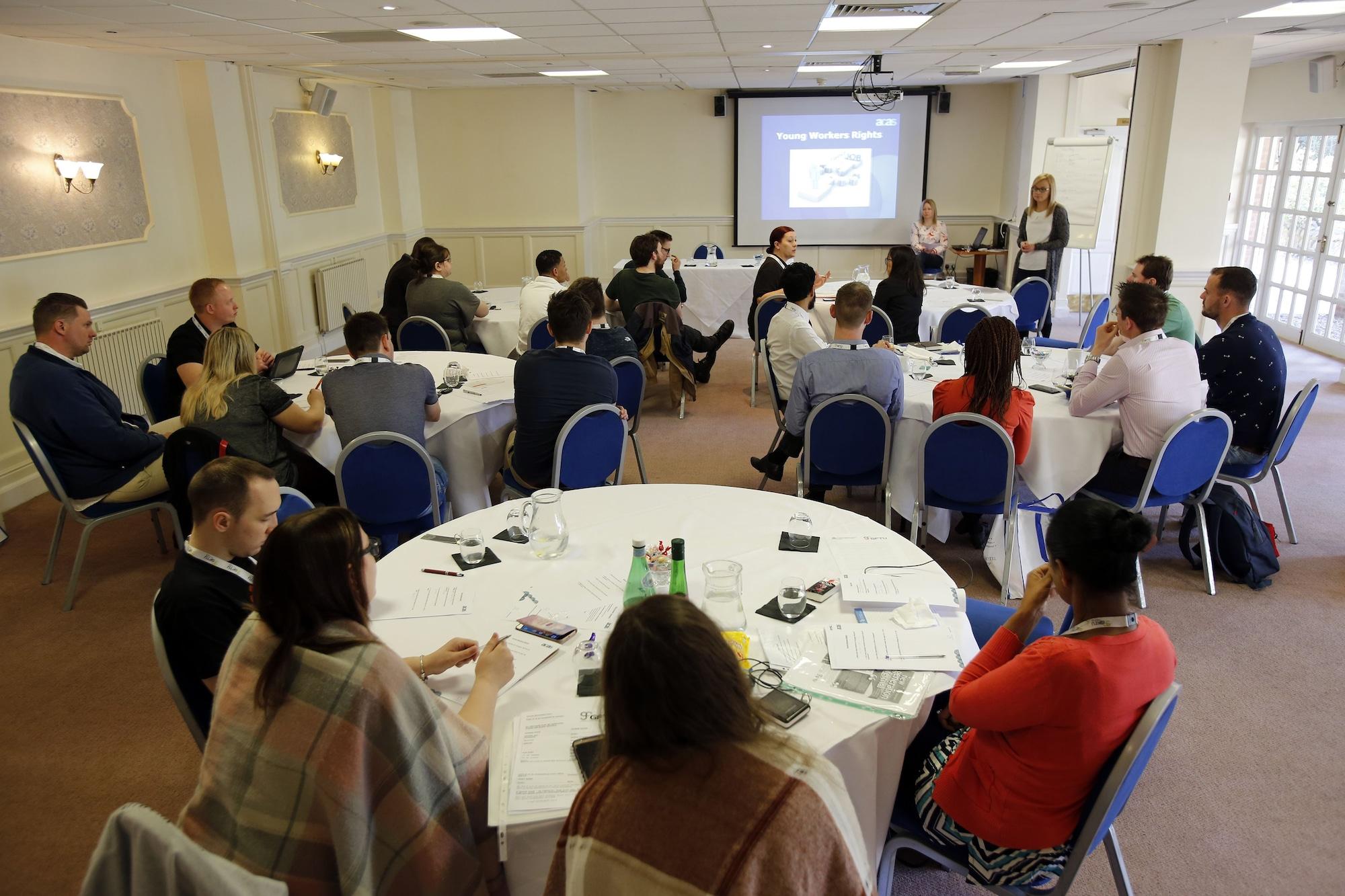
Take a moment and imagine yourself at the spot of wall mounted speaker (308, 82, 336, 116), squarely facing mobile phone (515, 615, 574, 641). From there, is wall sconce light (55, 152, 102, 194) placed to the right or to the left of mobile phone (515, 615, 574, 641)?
right

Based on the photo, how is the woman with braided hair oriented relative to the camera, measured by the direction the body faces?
away from the camera

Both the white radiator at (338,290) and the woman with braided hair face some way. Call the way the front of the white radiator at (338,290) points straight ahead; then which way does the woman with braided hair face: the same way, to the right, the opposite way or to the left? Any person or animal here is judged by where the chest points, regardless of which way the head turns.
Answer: to the left

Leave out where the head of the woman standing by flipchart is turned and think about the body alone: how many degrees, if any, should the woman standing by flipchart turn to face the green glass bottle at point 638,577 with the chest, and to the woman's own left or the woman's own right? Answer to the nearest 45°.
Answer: approximately 45° to the woman's own left

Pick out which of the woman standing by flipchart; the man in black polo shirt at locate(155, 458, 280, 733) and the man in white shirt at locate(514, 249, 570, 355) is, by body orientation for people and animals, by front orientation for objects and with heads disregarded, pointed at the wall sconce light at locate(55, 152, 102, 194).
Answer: the woman standing by flipchart

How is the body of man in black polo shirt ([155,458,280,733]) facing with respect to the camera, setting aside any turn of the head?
to the viewer's right

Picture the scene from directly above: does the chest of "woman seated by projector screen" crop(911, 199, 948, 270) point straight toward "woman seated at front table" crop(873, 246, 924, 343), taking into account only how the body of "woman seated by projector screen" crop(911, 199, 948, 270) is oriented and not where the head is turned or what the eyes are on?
yes

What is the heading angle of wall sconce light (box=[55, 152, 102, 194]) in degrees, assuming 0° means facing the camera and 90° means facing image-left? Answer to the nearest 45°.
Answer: approximately 315°

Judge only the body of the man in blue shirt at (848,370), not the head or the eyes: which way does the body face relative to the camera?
away from the camera

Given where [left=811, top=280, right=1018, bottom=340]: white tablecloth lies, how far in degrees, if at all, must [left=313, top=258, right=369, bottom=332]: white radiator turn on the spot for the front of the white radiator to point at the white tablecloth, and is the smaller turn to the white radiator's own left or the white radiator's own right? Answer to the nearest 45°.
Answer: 0° — it already faces it

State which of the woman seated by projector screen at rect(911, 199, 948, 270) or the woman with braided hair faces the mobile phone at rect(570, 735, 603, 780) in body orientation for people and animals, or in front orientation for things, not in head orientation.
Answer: the woman seated by projector screen

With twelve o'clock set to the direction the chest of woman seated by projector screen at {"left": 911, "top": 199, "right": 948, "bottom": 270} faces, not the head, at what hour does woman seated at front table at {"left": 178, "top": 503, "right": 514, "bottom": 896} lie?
woman seated at front table at {"left": 178, "top": 503, "right": 514, "bottom": 896} is roughly at 12 o'clock from woman seated by projector screen at {"left": 911, "top": 199, "right": 948, "bottom": 270}.

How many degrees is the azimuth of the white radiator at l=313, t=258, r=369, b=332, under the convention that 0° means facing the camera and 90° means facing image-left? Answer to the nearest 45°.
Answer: approximately 315°
